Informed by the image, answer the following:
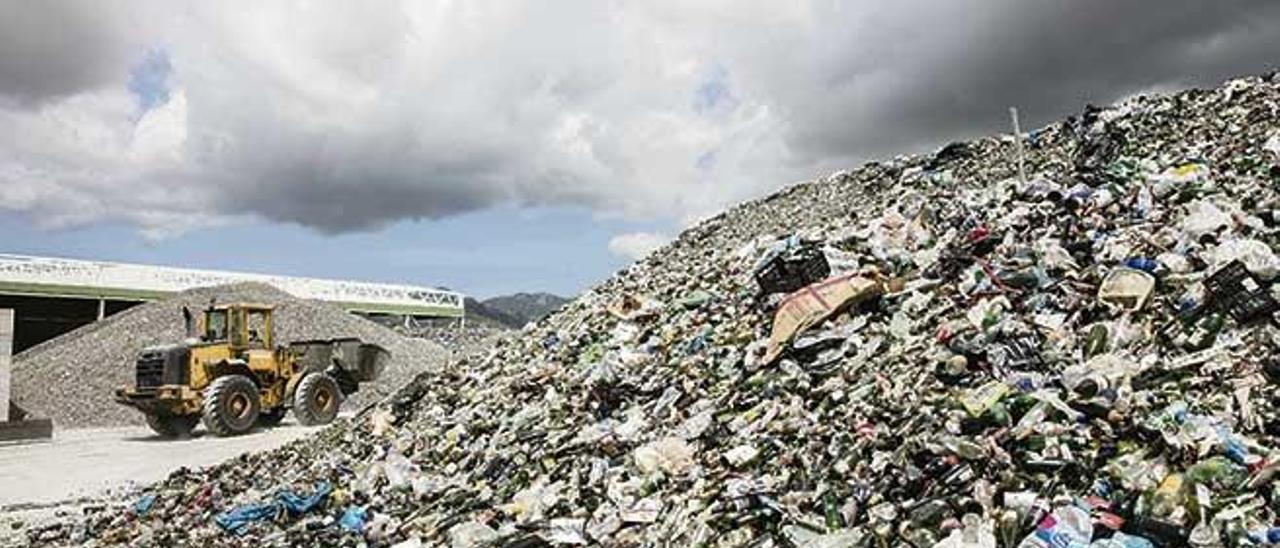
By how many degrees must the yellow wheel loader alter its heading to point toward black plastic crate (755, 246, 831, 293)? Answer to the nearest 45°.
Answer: approximately 90° to its right

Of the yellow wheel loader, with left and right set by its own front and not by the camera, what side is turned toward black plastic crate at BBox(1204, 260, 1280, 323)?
right

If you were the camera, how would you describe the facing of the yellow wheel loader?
facing away from the viewer and to the right of the viewer
